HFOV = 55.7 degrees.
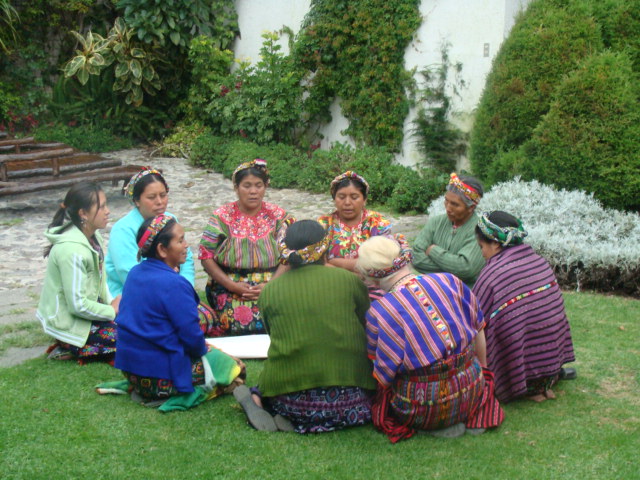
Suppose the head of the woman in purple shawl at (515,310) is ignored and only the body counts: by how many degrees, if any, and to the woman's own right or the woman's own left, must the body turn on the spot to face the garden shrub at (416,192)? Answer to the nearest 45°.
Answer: approximately 45° to the woman's own right

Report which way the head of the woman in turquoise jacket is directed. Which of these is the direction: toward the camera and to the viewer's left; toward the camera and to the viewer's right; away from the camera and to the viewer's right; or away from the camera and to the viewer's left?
toward the camera and to the viewer's right

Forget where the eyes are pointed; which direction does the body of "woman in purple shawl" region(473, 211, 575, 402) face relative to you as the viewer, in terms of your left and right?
facing away from the viewer and to the left of the viewer

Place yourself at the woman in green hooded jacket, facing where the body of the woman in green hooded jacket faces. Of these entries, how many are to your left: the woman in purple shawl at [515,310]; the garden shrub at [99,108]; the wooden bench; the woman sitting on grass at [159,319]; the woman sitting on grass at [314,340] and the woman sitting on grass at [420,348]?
2

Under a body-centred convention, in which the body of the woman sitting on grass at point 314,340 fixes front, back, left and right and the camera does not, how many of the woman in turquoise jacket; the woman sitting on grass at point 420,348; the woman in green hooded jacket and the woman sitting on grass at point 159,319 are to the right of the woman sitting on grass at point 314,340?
1

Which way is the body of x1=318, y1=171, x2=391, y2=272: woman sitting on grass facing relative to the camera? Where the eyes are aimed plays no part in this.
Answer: toward the camera

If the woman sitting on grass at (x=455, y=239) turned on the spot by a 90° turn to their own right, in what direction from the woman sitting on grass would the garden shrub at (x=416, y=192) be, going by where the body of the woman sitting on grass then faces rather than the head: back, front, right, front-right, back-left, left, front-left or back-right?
front-right

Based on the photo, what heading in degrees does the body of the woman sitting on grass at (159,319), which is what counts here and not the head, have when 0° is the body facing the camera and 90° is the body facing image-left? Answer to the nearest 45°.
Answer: approximately 225°

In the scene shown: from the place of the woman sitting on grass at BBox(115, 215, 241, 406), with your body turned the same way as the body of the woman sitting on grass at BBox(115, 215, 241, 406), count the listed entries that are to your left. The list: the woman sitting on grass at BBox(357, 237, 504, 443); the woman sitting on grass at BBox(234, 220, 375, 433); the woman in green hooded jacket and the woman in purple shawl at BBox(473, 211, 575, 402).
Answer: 1

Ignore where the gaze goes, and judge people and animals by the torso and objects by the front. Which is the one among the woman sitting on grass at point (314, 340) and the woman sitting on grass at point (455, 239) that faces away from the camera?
the woman sitting on grass at point (314, 340)

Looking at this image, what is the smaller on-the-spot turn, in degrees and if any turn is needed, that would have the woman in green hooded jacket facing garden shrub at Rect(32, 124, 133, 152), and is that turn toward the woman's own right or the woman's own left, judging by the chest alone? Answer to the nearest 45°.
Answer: approximately 90° to the woman's own left

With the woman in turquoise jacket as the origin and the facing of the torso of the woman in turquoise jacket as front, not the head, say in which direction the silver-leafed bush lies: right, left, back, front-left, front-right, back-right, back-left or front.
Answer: front-left

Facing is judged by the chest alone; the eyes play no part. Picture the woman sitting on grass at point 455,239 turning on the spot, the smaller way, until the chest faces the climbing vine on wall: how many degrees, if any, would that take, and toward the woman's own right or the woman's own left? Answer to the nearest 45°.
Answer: approximately 135° to the woman's own right

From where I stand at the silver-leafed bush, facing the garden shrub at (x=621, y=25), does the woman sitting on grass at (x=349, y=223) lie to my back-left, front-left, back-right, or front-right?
back-left

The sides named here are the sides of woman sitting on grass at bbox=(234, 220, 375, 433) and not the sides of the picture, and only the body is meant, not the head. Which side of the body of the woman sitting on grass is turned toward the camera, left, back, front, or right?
back

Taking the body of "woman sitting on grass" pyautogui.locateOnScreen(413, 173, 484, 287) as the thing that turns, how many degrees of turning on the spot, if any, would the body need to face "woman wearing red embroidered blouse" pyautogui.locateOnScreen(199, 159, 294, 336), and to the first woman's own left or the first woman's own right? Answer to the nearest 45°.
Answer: approximately 45° to the first woman's own right

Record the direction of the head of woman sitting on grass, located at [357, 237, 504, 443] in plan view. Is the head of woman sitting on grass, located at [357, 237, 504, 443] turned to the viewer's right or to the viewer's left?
to the viewer's left
